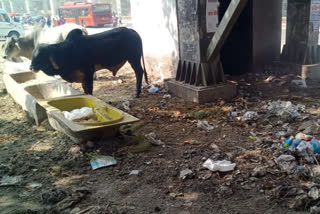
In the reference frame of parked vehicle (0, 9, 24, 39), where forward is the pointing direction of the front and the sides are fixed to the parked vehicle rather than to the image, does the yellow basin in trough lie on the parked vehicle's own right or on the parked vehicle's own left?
on the parked vehicle's own right

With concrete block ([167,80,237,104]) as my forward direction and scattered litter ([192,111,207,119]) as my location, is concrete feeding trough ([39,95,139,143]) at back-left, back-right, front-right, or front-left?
back-left

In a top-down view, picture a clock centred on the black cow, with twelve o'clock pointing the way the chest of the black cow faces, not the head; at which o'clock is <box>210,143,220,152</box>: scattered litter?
The scattered litter is roughly at 8 o'clock from the black cow.

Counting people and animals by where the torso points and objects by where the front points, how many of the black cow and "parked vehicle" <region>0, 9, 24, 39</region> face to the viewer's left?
1

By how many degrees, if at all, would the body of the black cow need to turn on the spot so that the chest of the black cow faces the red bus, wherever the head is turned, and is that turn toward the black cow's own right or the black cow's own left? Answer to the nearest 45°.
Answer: approximately 90° to the black cow's own right

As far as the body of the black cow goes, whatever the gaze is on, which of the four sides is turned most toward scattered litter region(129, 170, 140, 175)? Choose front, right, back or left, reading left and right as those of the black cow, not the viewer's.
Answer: left

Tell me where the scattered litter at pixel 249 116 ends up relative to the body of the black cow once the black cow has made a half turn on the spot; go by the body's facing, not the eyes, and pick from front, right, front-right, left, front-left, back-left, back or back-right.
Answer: front-right

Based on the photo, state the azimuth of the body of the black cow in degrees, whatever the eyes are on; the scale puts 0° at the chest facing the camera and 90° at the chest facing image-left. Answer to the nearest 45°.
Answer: approximately 90°
